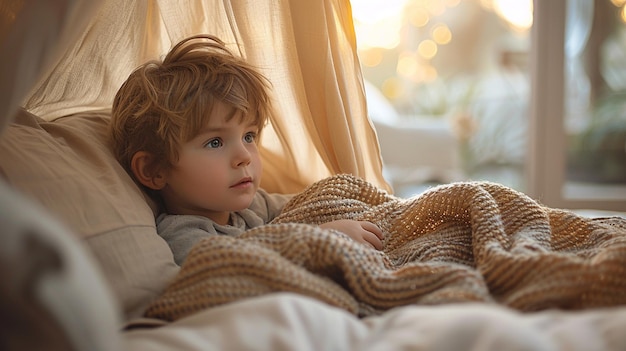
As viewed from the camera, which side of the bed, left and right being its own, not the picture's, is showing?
right
